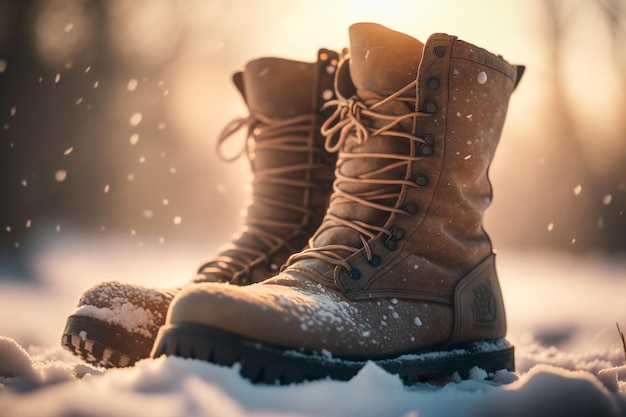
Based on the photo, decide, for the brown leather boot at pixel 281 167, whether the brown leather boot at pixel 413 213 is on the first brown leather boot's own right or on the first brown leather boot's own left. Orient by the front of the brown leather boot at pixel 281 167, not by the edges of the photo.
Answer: on the first brown leather boot's own left

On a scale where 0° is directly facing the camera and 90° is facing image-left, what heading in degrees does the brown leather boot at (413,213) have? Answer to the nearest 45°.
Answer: approximately 45°

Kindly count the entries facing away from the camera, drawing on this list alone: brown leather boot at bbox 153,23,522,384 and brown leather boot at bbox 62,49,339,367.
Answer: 0

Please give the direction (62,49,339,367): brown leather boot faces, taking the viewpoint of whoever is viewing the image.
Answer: facing the viewer and to the left of the viewer

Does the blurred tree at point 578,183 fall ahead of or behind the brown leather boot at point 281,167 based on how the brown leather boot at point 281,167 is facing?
behind

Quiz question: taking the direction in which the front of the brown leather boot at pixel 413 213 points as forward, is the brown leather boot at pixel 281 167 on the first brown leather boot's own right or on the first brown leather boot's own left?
on the first brown leather boot's own right

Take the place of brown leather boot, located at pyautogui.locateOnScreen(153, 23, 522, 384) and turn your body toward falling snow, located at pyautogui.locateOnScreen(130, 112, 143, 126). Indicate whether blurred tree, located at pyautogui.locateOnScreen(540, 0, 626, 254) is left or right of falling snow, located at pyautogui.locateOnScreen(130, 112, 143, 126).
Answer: right

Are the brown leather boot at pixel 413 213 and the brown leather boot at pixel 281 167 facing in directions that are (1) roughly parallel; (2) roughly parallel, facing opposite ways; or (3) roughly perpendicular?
roughly parallel
